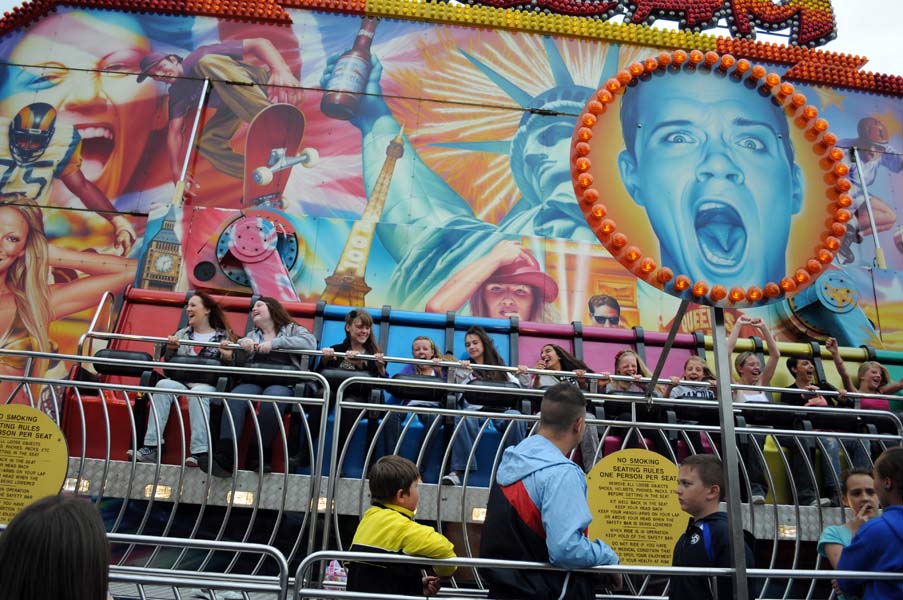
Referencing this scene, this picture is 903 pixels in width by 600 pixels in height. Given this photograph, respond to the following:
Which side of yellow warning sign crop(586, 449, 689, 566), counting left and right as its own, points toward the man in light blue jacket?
front

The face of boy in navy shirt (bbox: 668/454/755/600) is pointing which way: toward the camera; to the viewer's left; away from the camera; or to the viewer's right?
to the viewer's left

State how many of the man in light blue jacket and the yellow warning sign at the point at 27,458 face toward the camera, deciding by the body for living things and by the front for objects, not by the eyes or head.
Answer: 1

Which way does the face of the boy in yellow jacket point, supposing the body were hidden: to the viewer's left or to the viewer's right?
to the viewer's right

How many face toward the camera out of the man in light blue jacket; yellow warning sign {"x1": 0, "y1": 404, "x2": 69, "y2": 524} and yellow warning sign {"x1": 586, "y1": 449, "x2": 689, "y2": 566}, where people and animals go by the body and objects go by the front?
2

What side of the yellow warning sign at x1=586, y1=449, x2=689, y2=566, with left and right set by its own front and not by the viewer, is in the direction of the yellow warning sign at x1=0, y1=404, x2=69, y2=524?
right

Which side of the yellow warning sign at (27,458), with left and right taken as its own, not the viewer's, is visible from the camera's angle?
front

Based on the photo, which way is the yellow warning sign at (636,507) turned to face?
toward the camera

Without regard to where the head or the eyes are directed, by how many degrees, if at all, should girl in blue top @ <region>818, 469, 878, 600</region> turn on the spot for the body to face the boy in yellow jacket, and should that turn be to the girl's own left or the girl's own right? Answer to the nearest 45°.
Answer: approximately 90° to the girl's own right

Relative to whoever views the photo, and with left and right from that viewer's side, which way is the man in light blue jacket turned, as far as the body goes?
facing away from the viewer and to the right of the viewer

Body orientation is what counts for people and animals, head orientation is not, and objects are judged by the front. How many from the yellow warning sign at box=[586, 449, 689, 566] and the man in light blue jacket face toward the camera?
1

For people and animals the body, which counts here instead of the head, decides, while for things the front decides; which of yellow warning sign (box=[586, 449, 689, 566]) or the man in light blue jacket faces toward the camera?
the yellow warning sign

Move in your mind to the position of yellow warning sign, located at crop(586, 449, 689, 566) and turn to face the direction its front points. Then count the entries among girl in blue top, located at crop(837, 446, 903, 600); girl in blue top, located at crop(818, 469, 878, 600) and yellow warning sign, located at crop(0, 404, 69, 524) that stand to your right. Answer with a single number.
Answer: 1

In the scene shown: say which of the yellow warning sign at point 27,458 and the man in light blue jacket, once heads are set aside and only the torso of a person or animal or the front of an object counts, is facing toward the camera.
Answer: the yellow warning sign

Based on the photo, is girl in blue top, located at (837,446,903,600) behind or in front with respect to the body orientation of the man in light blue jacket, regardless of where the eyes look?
in front

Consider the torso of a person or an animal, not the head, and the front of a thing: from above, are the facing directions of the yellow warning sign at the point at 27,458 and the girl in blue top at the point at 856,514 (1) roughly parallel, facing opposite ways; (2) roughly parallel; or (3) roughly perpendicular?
roughly parallel

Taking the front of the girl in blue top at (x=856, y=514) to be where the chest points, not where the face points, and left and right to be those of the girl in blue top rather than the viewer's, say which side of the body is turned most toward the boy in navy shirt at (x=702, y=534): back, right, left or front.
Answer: right
